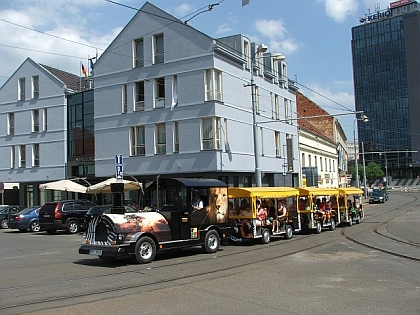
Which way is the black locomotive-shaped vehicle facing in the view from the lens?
facing the viewer and to the left of the viewer

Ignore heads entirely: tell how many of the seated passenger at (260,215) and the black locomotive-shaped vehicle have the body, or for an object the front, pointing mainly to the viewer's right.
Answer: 0

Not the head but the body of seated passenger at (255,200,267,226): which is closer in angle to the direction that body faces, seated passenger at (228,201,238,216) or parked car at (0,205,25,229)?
the seated passenger

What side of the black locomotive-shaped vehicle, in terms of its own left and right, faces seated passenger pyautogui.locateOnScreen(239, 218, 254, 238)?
back
